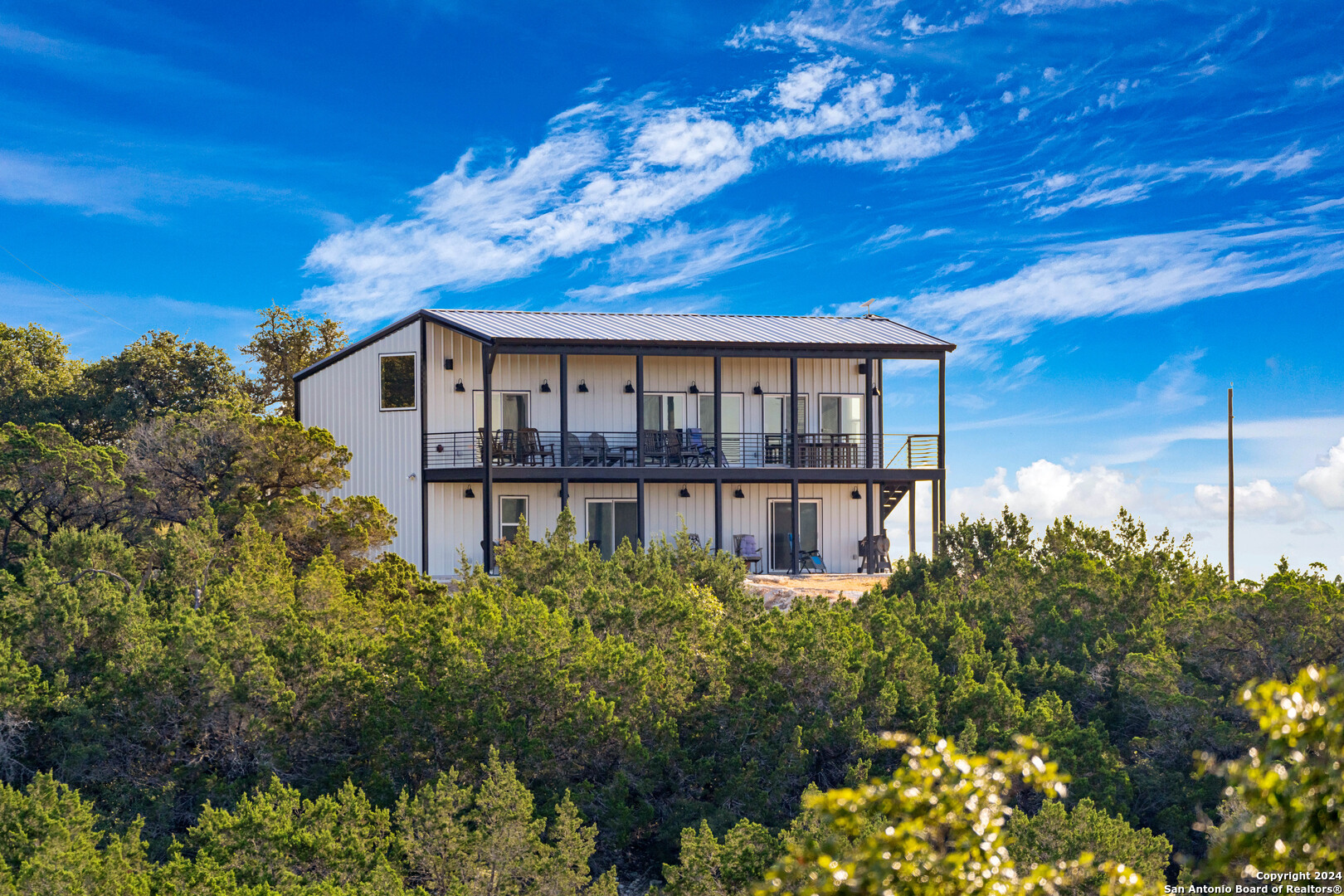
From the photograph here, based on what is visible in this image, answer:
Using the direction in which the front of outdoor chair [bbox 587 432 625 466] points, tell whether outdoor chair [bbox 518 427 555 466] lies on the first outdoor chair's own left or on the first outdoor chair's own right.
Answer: on the first outdoor chair's own right

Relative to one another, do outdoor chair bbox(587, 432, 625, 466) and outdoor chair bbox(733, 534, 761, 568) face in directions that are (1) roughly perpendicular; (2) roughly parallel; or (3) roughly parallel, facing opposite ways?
roughly parallel

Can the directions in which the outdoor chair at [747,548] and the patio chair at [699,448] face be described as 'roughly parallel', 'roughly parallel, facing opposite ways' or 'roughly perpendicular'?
roughly parallel

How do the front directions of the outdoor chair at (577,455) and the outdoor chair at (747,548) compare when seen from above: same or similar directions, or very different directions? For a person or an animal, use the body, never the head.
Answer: same or similar directions

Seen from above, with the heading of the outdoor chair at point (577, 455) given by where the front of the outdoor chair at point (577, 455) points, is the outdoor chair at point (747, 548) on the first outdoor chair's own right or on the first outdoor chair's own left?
on the first outdoor chair's own left

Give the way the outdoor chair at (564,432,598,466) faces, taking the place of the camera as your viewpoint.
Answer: facing the viewer and to the right of the viewer

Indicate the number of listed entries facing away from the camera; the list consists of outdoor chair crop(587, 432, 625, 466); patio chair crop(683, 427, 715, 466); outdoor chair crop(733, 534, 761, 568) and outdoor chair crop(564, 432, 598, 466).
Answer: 0

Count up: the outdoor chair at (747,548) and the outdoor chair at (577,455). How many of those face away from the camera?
0

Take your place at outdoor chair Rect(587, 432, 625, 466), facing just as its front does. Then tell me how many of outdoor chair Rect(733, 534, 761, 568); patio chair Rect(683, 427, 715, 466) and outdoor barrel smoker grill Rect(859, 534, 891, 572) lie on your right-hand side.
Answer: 0

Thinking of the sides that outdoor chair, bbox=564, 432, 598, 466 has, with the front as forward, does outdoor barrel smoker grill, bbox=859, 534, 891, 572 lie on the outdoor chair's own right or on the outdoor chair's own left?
on the outdoor chair's own left

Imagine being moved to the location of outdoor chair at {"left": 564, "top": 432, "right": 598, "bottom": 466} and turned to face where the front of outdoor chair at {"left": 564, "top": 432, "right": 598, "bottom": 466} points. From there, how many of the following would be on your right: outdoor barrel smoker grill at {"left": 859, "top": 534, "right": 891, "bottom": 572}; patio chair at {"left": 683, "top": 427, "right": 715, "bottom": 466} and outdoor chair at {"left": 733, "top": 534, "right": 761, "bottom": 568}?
0

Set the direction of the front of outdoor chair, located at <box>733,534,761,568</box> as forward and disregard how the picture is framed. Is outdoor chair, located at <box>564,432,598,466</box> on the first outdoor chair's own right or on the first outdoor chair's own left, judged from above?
on the first outdoor chair's own right

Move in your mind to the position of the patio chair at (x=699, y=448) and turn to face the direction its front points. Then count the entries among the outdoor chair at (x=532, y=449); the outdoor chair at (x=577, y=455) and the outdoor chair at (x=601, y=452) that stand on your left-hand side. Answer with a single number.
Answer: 0

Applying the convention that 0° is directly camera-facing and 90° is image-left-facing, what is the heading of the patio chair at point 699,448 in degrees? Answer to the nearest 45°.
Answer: approximately 315°

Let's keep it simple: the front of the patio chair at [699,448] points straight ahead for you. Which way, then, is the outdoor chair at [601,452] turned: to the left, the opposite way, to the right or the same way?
the same way
